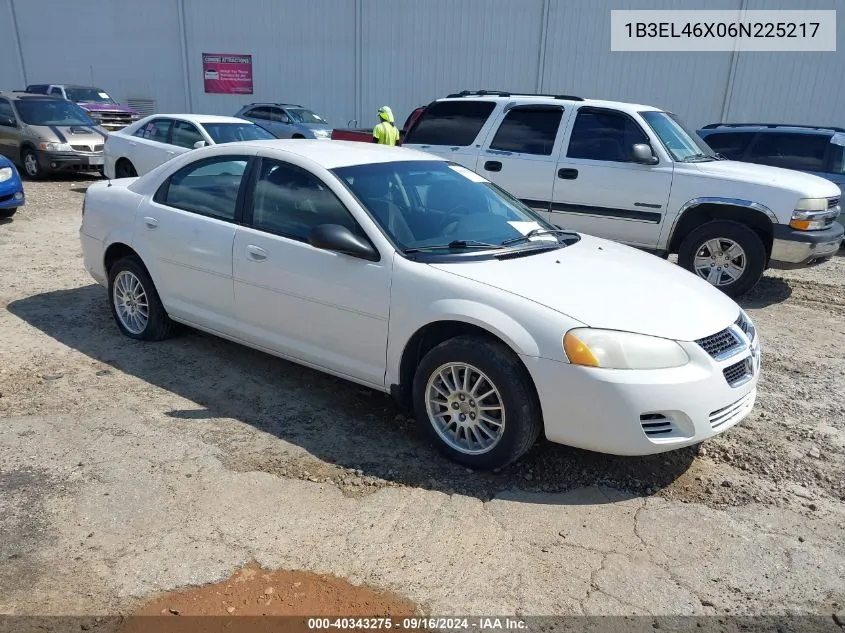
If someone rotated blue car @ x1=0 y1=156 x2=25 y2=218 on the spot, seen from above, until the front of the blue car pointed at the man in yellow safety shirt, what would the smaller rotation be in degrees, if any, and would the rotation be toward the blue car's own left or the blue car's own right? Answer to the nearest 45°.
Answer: approximately 45° to the blue car's own left

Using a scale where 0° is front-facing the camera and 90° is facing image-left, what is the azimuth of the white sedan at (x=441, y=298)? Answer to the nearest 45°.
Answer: approximately 315°

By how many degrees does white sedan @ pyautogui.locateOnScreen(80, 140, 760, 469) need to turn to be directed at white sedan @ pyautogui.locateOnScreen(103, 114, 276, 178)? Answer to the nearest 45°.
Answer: approximately 180°

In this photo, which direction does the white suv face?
to the viewer's right
